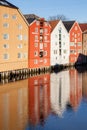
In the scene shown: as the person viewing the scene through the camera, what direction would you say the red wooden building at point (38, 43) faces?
facing the viewer and to the right of the viewer
